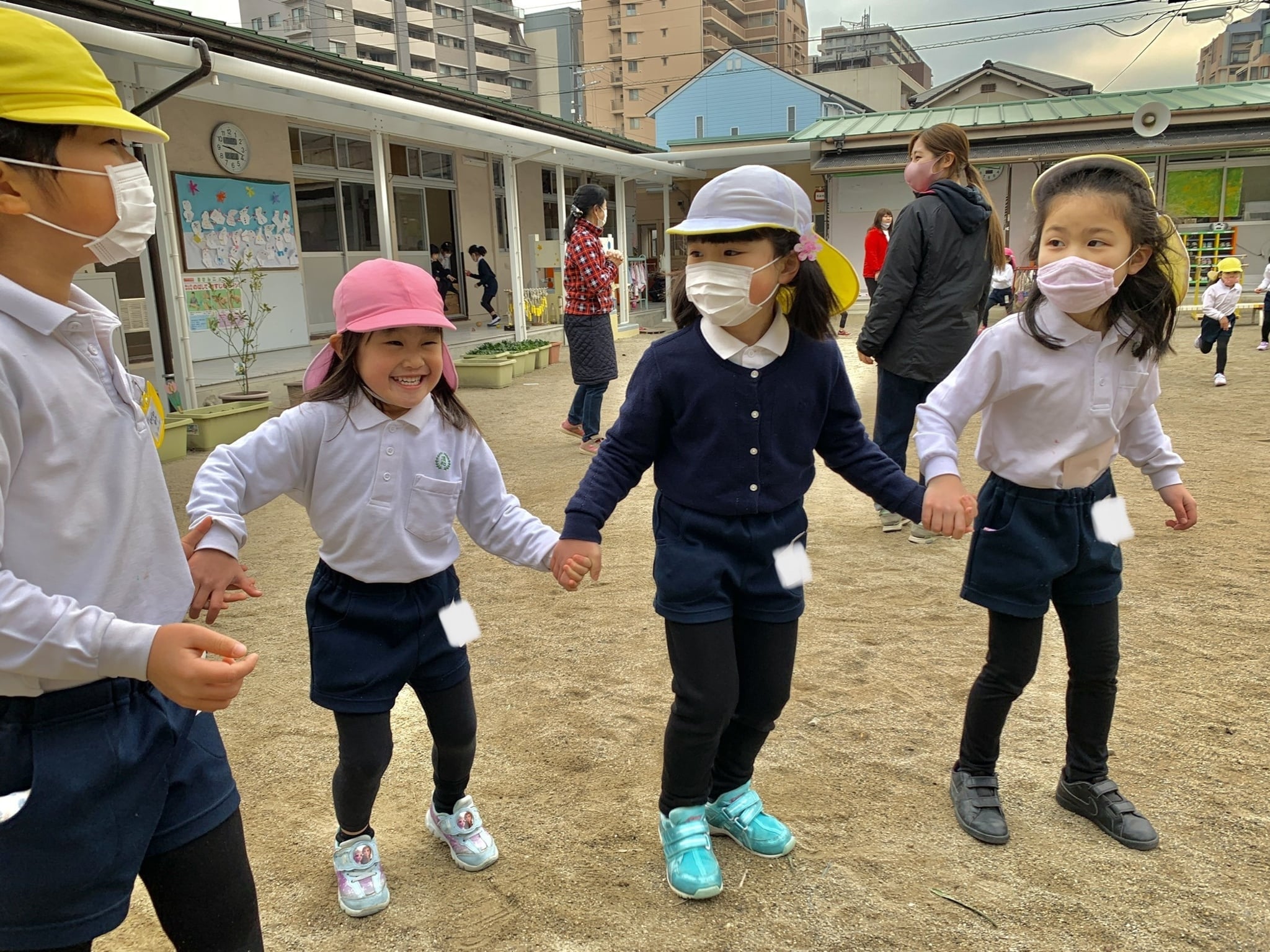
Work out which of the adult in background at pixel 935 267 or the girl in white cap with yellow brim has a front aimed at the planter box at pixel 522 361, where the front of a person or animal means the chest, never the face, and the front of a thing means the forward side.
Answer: the adult in background

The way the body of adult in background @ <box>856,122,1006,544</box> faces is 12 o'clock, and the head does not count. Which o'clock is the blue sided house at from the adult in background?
The blue sided house is roughly at 1 o'clock from the adult in background.

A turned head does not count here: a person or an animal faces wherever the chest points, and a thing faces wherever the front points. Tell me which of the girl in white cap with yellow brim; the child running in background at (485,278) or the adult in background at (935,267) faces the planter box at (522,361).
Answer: the adult in background

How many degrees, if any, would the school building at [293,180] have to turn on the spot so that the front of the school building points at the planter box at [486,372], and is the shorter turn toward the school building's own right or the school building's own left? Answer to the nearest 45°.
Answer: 0° — it already faces it

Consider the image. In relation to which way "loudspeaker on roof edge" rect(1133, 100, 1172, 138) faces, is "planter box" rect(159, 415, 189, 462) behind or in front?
in front

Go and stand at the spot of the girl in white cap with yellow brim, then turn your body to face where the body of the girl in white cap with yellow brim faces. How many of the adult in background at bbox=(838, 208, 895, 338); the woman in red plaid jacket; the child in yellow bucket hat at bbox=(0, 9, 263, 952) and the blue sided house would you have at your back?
3

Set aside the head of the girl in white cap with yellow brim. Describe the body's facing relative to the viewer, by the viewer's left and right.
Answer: facing the viewer

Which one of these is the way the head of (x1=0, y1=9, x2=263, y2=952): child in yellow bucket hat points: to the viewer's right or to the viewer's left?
to the viewer's right

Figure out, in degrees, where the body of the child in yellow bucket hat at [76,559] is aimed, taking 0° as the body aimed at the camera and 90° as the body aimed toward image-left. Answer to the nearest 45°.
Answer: approximately 270°

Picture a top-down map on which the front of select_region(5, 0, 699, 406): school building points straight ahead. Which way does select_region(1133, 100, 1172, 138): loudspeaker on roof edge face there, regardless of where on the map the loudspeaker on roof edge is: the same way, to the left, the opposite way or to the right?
to the right

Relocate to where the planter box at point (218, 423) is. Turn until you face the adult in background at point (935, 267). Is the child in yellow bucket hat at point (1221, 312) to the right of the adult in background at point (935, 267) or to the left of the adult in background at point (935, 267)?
left
